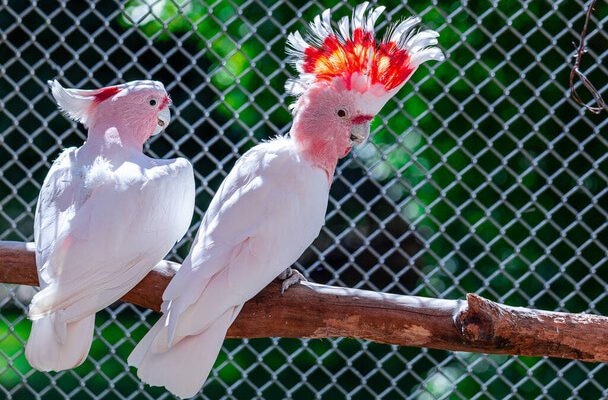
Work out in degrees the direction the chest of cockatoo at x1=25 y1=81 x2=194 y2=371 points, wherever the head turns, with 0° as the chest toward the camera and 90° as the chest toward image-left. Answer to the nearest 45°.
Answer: approximately 225°

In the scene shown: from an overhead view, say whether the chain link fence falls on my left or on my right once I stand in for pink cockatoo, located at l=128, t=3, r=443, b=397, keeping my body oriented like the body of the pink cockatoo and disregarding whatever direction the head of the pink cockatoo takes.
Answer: on my left
